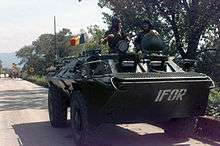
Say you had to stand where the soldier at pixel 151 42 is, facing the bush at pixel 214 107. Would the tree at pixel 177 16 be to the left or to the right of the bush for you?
left

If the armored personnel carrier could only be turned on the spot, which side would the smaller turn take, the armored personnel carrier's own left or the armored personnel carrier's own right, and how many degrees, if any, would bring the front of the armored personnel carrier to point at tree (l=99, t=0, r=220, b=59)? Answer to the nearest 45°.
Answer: approximately 135° to the armored personnel carrier's own left

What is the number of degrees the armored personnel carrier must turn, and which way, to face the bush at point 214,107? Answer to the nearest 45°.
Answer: approximately 90° to its left

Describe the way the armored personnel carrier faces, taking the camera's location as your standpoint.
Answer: facing the viewer and to the right of the viewer
